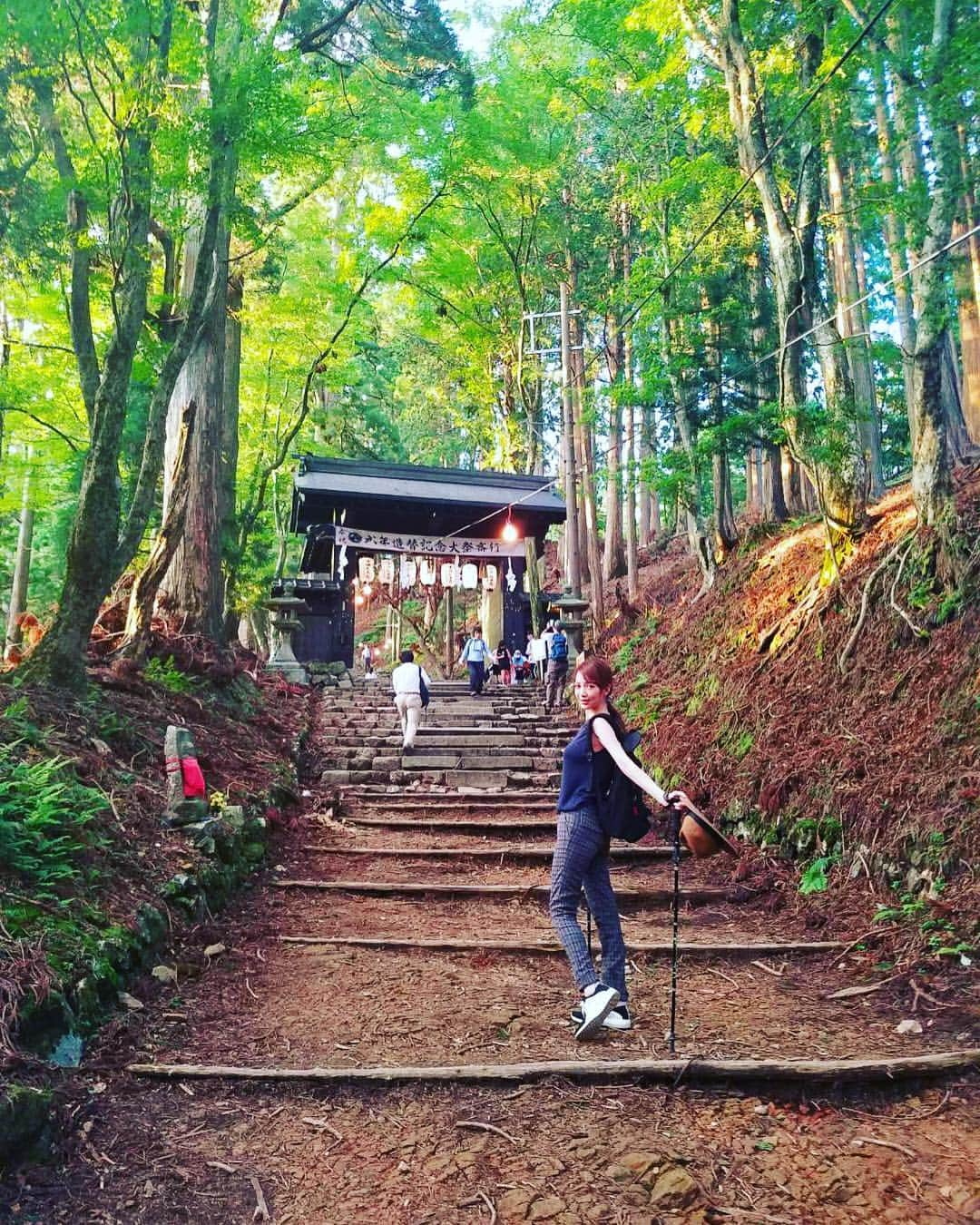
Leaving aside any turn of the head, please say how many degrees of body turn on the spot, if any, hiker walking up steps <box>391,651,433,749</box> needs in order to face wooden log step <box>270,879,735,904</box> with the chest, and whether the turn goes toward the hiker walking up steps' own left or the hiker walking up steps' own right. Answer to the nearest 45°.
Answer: approximately 180°

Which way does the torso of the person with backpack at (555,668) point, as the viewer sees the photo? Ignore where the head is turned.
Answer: away from the camera

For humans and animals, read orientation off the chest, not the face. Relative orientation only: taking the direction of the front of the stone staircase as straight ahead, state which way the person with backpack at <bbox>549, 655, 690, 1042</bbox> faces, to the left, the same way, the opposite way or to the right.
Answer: to the right

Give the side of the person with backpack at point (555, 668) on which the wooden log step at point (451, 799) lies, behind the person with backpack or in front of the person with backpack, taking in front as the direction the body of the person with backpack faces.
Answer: behind

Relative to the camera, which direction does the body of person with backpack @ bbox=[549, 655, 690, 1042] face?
to the viewer's left

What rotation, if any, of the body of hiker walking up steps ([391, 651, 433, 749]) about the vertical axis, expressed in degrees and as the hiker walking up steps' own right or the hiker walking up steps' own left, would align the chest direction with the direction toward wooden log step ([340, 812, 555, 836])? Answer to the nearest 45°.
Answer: approximately 180°

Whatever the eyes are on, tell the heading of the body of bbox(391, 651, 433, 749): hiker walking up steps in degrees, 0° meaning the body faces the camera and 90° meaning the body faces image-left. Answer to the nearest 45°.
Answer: approximately 180°

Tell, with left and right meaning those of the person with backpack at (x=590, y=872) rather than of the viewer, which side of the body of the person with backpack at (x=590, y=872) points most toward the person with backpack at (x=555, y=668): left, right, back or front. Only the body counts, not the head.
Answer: right

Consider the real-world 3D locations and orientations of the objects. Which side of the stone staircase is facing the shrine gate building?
back

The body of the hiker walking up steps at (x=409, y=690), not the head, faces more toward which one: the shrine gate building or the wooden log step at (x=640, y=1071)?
the shrine gate building
